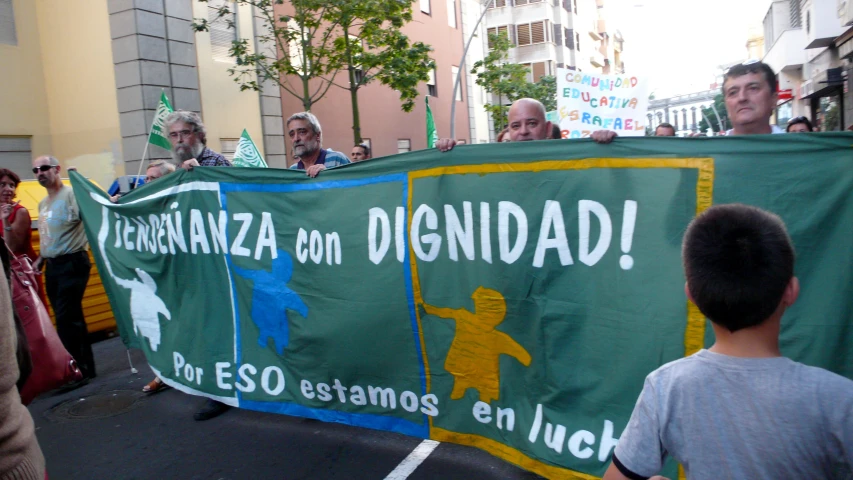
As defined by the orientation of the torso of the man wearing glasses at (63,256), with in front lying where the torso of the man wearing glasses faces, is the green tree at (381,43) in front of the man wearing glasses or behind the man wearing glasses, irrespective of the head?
behind

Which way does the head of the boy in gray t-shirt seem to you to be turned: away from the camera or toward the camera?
away from the camera

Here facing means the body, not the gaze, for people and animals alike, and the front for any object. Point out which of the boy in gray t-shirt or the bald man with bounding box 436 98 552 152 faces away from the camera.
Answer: the boy in gray t-shirt

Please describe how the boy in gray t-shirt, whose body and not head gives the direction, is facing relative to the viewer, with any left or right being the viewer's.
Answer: facing away from the viewer

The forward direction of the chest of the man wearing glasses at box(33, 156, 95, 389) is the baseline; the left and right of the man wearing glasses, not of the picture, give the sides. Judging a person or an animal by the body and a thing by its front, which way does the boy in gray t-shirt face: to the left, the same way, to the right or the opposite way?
the opposite way

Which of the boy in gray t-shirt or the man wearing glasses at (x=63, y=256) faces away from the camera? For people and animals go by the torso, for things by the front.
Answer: the boy in gray t-shirt

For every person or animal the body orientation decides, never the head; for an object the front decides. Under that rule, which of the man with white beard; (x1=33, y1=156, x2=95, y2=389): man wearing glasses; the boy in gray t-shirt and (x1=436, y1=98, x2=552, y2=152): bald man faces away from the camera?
the boy in gray t-shirt

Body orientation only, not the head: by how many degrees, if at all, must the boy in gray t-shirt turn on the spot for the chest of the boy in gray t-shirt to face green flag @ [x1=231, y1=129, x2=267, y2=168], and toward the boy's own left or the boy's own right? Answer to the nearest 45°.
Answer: approximately 45° to the boy's own left

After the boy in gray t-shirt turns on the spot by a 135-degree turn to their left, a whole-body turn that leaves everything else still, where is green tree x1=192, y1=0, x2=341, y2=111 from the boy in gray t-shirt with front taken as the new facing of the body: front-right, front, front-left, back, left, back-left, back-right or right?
right

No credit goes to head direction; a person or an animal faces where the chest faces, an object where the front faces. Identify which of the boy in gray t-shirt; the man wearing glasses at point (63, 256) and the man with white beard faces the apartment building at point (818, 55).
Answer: the boy in gray t-shirt

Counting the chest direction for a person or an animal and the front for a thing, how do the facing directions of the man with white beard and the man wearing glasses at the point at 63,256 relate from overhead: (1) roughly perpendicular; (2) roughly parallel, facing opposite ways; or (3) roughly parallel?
roughly parallel

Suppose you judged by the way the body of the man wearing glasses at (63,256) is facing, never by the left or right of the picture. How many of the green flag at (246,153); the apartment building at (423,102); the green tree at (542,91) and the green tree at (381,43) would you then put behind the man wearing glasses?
4

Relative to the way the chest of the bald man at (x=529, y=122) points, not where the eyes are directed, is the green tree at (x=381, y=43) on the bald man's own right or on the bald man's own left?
on the bald man's own right

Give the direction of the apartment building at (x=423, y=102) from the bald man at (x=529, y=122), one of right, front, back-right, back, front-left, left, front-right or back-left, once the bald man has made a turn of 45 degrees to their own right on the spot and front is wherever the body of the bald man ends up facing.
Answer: right

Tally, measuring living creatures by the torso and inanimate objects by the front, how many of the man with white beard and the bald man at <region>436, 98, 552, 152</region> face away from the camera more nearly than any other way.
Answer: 0

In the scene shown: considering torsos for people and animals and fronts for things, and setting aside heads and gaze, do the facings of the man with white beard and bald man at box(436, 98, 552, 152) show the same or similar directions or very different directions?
same or similar directions

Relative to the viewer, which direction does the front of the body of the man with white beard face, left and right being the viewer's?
facing the viewer and to the left of the viewer
